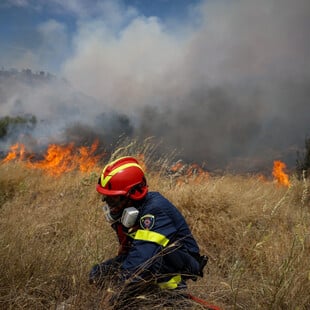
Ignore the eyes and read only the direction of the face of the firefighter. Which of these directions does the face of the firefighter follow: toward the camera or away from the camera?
toward the camera

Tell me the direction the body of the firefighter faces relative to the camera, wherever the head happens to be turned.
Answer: to the viewer's left
